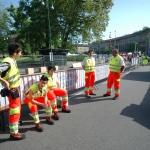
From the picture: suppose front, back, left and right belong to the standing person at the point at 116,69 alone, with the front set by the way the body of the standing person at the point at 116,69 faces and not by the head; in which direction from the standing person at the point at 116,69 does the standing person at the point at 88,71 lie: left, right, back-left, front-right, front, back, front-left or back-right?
front-right

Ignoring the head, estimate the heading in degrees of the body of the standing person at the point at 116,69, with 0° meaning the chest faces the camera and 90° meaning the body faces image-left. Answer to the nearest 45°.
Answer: approximately 45°

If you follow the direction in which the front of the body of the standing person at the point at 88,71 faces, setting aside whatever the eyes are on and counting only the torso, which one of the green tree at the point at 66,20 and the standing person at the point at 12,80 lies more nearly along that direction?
the standing person

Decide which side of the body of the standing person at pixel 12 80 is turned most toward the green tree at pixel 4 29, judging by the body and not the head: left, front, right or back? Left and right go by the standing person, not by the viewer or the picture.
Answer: left

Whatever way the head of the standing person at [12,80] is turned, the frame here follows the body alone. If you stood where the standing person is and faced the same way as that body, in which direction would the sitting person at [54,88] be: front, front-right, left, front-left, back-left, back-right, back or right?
front-left

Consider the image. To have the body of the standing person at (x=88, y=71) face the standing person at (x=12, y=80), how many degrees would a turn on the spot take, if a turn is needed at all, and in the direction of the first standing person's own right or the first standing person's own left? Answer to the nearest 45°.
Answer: approximately 45° to the first standing person's own right

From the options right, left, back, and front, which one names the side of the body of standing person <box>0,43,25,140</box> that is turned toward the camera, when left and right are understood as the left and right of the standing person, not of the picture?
right

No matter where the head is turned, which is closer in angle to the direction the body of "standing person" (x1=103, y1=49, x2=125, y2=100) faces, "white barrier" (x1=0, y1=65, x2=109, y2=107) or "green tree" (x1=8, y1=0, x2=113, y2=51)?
the white barrier

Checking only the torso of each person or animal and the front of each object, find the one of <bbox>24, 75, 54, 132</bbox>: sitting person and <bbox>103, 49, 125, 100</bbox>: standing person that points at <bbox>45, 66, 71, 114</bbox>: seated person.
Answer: the standing person

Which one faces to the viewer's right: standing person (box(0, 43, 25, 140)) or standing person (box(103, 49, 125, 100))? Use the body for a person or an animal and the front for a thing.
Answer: standing person (box(0, 43, 25, 140))
